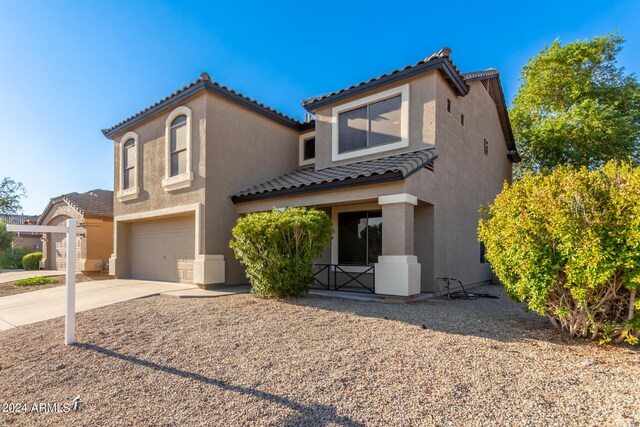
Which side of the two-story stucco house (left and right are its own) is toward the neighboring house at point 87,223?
right

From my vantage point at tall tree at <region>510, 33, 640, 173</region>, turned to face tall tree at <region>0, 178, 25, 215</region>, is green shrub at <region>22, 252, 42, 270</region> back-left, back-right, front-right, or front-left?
front-left

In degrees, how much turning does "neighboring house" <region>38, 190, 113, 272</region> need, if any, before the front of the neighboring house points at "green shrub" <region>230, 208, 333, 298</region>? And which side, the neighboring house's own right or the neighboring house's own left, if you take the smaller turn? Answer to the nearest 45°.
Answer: approximately 45° to the neighboring house's own left

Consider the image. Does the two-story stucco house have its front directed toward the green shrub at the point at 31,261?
no

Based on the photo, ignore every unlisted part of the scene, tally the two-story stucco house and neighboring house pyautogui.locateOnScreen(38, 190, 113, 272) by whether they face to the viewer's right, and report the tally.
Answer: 0

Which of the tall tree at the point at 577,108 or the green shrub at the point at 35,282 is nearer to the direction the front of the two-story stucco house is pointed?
the green shrub

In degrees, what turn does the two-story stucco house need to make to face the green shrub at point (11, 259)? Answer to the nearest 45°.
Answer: approximately 90° to its right

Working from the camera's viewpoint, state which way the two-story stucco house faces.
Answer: facing the viewer and to the left of the viewer

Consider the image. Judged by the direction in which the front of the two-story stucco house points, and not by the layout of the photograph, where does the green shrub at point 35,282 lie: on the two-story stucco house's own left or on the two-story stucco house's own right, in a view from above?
on the two-story stucco house's own right

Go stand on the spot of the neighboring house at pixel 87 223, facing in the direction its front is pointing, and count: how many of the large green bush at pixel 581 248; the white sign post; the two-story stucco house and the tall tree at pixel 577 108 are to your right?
0

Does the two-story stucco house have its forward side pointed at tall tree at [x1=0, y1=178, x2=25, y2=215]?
no
